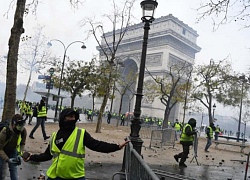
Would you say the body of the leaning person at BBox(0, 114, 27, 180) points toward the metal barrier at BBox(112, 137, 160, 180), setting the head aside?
yes
